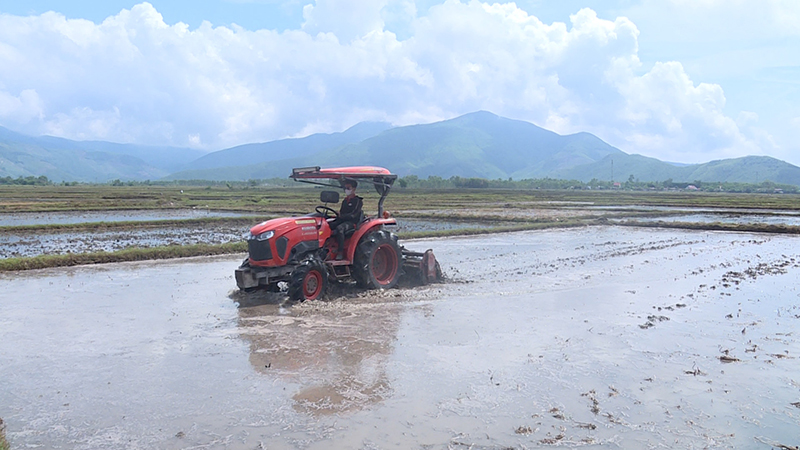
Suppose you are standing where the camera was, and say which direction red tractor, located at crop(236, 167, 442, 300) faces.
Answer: facing the viewer and to the left of the viewer
